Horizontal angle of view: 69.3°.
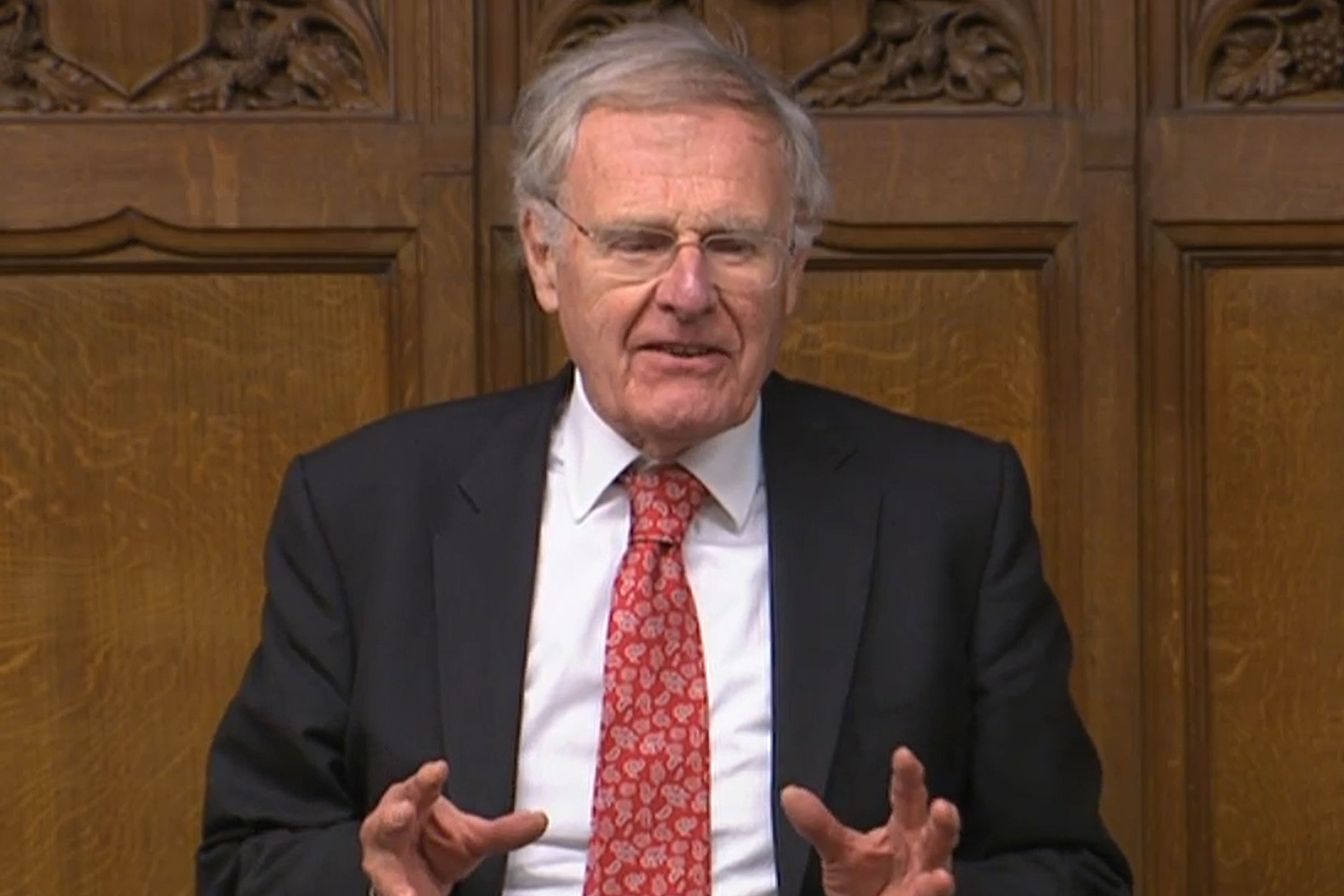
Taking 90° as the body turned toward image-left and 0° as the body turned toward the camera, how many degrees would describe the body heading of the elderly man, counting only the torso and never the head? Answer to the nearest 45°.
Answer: approximately 0°
